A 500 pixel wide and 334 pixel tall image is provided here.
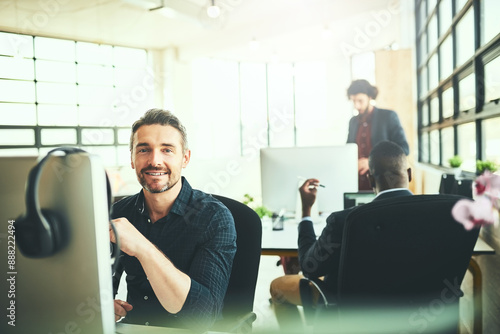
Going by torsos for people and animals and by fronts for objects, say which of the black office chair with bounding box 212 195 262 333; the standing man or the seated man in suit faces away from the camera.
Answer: the seated man in suit

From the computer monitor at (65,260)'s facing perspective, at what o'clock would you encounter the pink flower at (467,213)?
The pink flower is roughly at 1 o'clock from the computer monitor.

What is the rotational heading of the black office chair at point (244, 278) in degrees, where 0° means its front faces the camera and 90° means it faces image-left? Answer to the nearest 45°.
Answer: approximately 45°

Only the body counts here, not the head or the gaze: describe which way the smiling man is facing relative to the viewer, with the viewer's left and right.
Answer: facing the viewer and to the left of the viewer

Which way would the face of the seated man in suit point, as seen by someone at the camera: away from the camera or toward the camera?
away from the camera

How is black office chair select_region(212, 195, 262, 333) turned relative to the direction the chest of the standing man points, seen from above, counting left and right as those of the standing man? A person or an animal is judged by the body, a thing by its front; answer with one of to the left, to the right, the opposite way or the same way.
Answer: the same way

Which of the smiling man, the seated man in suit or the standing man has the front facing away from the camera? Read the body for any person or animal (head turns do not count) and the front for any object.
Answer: the seated man in suit

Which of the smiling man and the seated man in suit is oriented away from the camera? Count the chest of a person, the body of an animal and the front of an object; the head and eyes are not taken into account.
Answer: the seated man in suit

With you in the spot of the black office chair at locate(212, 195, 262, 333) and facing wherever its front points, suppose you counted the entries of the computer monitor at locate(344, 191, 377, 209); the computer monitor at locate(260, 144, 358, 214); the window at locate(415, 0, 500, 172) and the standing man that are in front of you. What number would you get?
0

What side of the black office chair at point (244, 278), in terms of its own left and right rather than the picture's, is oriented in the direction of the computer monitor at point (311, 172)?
back

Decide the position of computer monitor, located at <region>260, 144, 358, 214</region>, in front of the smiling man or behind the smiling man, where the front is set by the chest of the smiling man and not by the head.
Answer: behind

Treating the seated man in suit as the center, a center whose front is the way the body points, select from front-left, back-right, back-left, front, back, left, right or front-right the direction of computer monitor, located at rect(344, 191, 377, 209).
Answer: front

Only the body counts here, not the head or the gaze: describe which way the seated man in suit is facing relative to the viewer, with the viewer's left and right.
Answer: facing away from the viewer

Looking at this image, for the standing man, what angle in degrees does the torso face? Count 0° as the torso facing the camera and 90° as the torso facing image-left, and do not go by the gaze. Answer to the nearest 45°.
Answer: approximately 45°

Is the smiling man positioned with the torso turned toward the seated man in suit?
no

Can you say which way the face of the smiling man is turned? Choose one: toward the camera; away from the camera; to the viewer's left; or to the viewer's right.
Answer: toward the camera

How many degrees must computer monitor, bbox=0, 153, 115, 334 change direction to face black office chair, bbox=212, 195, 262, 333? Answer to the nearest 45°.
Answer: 0° — it already faces it

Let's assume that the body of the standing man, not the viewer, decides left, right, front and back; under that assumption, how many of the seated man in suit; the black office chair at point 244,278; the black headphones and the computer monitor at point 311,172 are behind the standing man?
0

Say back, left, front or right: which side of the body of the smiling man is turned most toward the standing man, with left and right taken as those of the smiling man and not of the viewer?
back

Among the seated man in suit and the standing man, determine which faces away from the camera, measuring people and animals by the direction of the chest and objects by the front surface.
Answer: the seated man in suit
